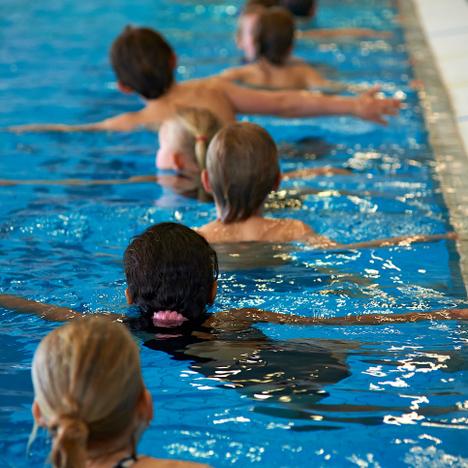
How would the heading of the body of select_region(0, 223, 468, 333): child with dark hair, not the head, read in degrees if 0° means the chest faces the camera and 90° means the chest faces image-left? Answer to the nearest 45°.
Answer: approximately 180°

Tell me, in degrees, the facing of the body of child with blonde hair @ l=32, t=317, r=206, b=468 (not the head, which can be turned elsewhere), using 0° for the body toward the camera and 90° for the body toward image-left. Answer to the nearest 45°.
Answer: approximately 180°

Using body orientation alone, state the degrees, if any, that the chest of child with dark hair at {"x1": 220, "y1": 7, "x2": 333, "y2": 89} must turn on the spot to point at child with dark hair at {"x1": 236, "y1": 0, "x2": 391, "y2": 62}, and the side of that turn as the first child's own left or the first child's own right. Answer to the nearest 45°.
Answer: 0° — they already face them

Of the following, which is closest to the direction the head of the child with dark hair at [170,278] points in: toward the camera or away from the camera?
away from the camera

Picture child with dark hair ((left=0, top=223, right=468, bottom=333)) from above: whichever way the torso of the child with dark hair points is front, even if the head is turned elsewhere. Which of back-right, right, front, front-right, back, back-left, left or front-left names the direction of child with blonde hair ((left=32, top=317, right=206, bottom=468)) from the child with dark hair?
back

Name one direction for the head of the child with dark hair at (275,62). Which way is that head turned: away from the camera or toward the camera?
away from the camera

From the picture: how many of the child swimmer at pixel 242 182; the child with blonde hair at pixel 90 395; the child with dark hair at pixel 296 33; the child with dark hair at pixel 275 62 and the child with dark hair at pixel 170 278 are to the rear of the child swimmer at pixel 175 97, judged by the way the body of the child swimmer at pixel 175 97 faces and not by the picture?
3

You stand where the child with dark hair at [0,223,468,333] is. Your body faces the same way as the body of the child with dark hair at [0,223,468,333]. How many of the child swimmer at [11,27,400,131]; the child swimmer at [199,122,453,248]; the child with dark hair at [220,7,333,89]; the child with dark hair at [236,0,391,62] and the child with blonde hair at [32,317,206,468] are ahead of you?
4

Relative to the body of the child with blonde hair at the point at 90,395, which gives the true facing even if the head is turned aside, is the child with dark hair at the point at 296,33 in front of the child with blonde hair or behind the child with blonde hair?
in front

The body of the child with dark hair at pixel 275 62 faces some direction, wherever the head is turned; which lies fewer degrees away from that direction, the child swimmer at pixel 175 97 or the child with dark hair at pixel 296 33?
the child with dark hair

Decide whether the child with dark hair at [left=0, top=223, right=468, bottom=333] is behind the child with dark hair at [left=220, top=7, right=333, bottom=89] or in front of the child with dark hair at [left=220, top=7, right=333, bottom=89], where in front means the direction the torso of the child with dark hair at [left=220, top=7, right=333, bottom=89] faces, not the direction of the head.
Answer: behind

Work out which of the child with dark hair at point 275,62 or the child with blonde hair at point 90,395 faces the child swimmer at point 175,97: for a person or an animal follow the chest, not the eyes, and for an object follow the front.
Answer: the child with blonde hair

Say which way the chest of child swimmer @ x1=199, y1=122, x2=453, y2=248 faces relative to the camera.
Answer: away from the camera

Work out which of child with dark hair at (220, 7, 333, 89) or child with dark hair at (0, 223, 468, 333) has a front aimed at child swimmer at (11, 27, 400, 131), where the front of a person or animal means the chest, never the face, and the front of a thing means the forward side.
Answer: child with dark hair at (0, 223, 468, 333)

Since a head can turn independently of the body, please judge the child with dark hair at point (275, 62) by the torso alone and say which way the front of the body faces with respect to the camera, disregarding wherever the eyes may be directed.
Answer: away from the camera

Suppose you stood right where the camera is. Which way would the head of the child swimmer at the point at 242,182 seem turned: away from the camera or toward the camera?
away from the camera
